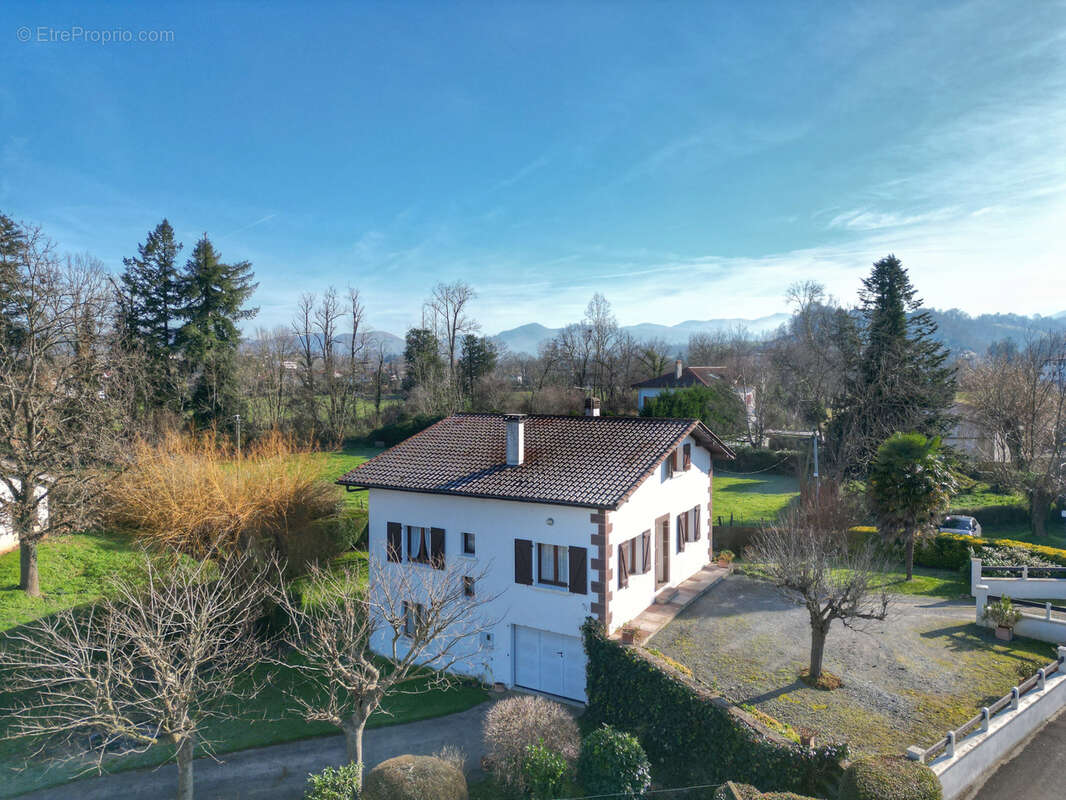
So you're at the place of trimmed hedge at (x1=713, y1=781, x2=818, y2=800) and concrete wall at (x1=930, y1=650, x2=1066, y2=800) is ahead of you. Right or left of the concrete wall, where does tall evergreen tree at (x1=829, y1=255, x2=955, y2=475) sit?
left

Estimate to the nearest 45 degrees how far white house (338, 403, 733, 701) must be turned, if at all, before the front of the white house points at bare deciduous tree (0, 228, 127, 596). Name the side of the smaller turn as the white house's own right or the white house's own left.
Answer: approximately 135° to the white house's own right

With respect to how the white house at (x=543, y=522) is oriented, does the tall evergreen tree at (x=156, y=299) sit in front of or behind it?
behind

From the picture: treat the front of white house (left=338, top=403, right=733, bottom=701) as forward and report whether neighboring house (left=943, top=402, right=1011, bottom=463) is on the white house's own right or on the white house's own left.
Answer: on the white house's own left

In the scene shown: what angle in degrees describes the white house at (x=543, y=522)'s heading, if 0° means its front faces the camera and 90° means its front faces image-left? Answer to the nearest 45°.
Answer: approximately 315°

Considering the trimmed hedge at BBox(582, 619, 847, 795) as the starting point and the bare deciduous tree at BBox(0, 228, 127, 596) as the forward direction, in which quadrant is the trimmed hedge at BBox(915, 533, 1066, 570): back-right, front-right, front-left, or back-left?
back-right

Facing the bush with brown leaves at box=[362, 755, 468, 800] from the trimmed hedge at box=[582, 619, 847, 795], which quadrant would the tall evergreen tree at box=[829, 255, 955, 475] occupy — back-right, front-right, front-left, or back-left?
back-right

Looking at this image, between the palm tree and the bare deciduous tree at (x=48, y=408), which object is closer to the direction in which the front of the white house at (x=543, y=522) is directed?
the palm tree

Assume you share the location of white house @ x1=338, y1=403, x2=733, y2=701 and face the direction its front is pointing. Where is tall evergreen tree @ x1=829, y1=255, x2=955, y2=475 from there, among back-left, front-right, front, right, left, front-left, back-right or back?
left

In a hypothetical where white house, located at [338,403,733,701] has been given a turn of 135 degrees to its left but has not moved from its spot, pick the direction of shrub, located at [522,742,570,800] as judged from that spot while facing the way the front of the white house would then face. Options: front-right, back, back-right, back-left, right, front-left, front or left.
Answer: back

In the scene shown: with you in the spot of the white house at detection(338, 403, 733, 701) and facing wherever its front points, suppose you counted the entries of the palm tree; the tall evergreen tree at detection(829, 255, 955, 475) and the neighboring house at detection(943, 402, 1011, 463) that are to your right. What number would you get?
0

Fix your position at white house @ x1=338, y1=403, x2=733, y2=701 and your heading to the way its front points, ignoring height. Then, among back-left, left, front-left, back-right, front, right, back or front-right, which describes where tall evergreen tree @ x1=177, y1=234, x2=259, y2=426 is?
back

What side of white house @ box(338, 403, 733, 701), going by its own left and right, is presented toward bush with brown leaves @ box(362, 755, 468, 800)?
right

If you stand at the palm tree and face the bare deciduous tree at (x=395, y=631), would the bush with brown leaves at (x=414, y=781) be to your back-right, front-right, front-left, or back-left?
front-left

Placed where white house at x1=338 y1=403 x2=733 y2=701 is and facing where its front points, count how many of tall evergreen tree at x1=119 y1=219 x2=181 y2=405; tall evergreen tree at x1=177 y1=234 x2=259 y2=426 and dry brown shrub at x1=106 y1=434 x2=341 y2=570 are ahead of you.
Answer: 0

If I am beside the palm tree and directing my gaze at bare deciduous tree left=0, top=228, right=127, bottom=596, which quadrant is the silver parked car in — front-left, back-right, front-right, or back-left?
back-right

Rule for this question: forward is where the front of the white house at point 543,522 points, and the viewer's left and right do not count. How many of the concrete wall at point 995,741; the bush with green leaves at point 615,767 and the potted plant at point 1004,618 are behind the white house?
0
